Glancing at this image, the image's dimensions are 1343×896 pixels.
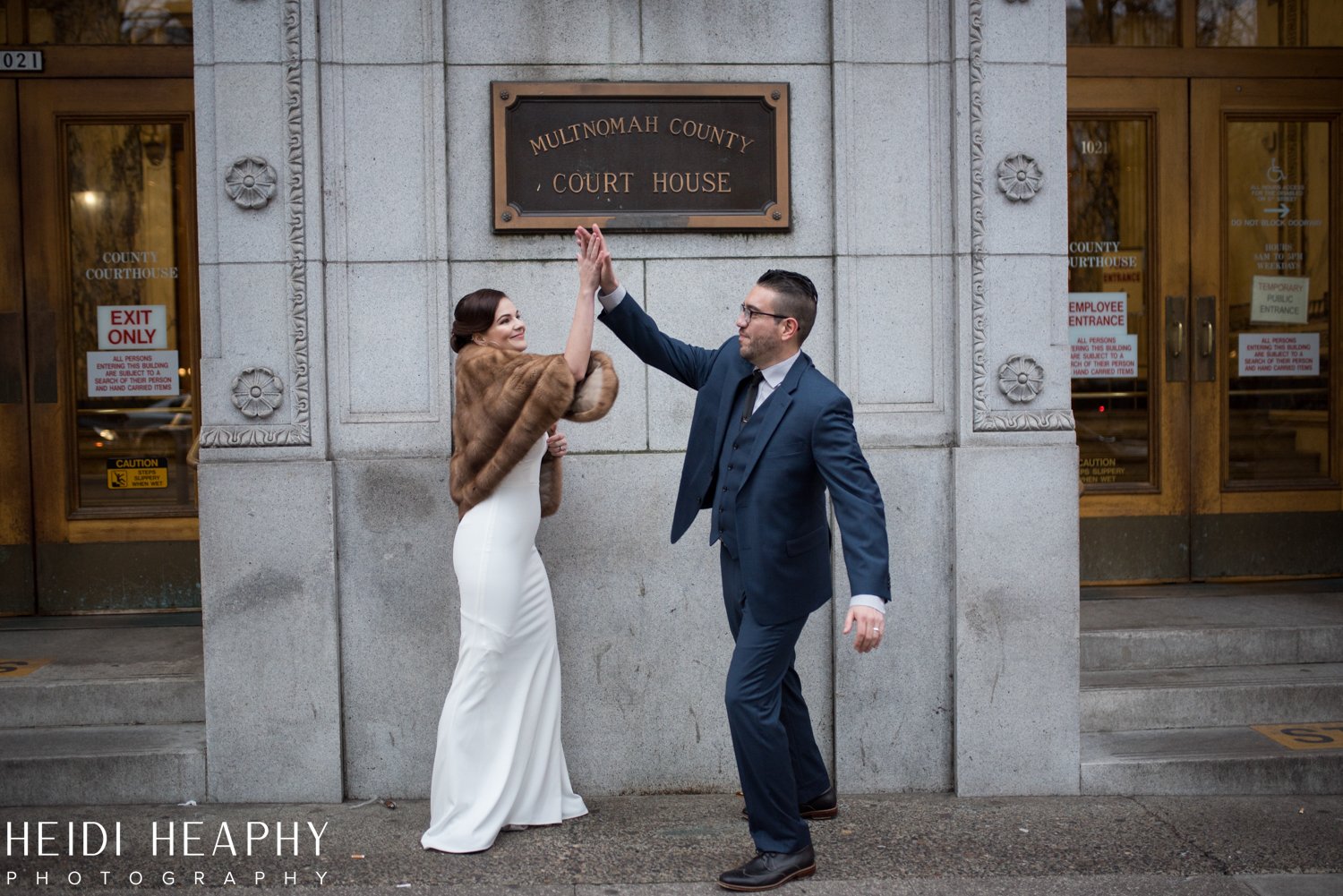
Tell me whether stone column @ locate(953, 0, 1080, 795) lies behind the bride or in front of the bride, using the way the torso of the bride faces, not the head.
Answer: in front

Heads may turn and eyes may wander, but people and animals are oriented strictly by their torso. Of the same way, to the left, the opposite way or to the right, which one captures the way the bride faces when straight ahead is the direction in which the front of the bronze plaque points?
to the left

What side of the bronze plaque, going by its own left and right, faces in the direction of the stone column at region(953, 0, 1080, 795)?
left

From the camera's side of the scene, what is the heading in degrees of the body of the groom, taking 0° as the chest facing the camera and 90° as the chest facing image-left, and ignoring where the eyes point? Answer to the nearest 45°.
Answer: approximately 45°

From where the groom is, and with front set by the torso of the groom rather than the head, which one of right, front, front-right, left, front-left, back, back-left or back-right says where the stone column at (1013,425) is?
back

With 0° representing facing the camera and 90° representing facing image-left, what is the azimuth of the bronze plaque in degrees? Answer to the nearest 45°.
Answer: approximately 0°

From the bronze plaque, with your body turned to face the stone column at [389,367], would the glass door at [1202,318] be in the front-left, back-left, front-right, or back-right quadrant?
back-right

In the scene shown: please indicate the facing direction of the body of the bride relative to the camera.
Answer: to the viewer's right

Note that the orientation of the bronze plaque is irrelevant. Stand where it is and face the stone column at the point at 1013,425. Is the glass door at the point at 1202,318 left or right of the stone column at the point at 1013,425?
left

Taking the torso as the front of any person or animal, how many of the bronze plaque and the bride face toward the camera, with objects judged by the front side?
1

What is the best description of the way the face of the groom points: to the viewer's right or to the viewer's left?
to the viewer's left

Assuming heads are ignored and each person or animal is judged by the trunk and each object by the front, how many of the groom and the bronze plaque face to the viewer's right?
0

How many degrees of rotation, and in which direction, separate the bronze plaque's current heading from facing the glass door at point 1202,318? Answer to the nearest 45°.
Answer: approximately 135° to its left
